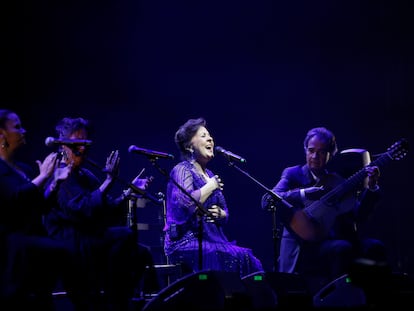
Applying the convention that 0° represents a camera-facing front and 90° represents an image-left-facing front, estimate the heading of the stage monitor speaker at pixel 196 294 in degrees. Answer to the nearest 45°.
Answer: approximately 135°

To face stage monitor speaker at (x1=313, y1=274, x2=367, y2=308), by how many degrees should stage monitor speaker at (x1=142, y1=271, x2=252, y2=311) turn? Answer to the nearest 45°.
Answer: approximately 135° to its right

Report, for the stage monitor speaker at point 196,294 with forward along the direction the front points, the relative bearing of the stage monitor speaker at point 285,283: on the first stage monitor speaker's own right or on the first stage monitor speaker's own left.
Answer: on the first stage monitor speaker's own right

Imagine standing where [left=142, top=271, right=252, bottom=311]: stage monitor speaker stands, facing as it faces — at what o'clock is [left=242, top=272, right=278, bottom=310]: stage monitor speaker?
[left=242, top=272, right=278, bottom=310]: stage monitor speaker is roughly at 3 o'clock from [left=142, top=271, right=252, bottom=311]: stage monitor speaker.

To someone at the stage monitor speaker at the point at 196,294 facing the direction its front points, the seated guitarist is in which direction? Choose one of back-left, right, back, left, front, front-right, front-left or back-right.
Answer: right

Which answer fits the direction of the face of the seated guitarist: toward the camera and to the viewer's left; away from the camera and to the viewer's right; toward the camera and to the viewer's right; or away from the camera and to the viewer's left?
toward the camera and to the viewer's left
